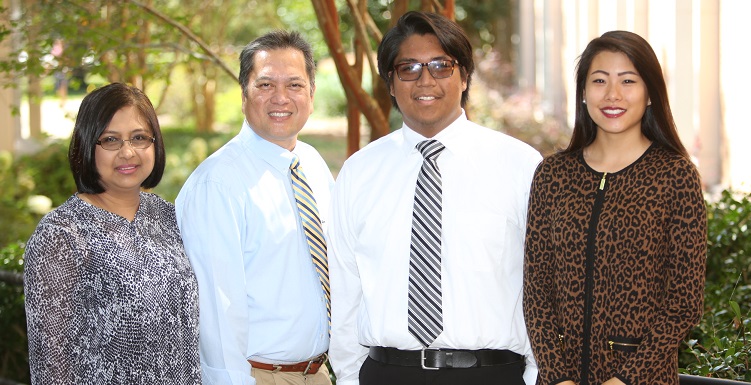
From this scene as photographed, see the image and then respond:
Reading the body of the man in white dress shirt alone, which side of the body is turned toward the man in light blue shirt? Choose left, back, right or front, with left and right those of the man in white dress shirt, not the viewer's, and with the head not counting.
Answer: right

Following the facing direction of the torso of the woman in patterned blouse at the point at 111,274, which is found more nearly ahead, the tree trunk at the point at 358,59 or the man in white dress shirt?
the man in white dress shirt

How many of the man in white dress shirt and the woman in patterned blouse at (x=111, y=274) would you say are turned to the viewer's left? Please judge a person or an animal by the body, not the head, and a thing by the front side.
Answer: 0

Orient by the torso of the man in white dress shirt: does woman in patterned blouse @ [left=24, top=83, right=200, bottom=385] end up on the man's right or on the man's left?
on the man's right

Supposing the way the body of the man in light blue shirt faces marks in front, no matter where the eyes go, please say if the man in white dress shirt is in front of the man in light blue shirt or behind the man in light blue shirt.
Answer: in front

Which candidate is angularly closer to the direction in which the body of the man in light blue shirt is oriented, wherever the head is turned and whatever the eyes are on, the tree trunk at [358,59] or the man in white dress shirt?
the man in white dress shirt

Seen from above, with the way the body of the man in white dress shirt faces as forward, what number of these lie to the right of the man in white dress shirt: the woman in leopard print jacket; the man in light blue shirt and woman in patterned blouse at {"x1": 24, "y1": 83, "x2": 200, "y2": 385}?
2

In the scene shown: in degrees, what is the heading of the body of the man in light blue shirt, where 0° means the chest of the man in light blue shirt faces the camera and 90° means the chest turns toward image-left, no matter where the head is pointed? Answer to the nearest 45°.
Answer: approximately 315°

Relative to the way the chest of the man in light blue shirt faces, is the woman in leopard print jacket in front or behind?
in front

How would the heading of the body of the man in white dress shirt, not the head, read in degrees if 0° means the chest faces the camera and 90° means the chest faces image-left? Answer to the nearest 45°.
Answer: approximately 0°
